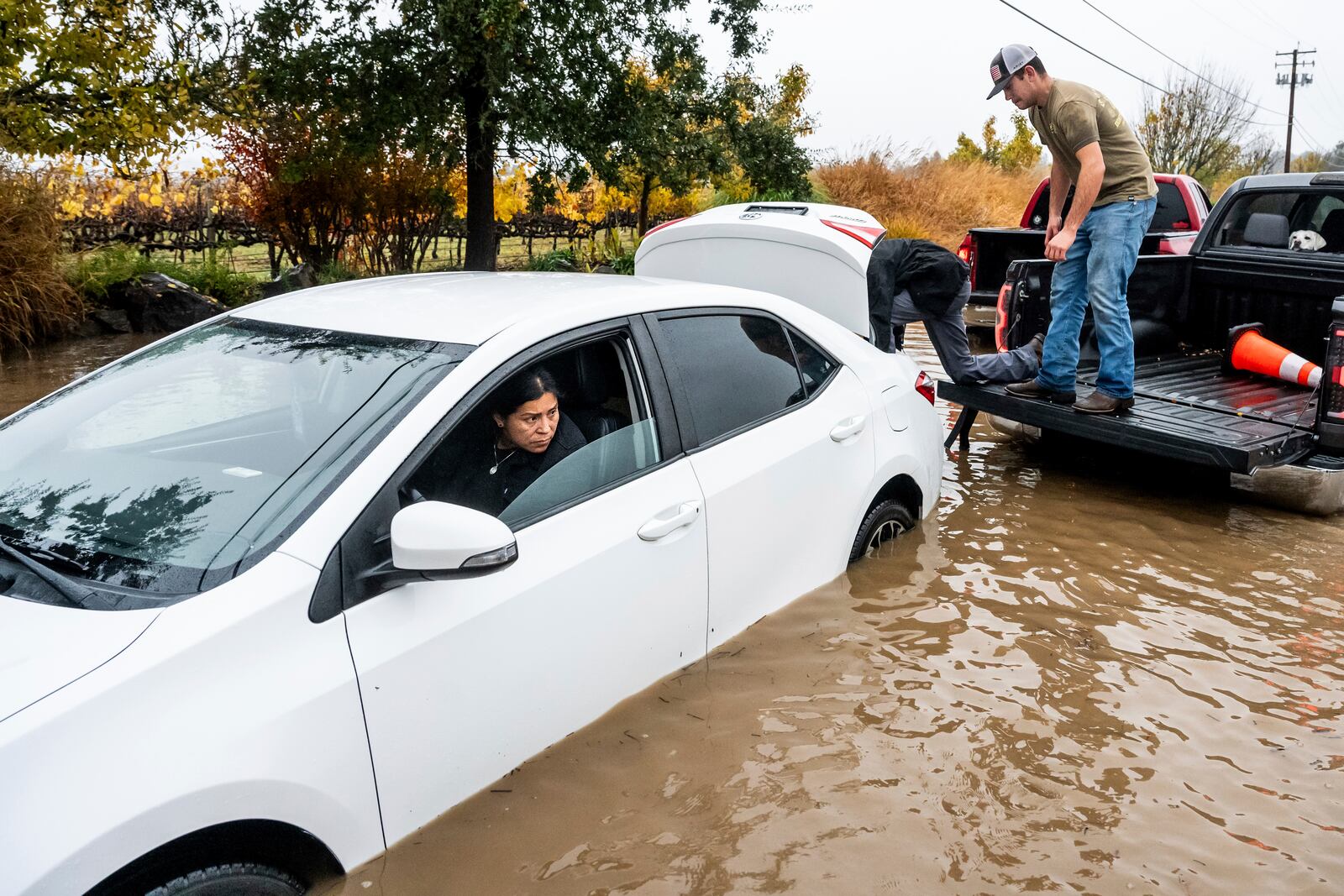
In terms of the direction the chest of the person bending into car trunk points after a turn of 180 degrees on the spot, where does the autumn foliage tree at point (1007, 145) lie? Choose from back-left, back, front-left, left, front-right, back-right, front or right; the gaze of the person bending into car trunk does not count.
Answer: left

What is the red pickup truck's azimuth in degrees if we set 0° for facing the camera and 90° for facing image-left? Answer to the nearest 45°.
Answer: approximately 225°

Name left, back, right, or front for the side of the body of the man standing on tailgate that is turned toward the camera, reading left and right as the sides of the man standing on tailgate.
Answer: left

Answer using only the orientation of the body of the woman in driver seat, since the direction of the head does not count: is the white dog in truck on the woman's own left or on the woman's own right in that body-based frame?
on the woman's own left

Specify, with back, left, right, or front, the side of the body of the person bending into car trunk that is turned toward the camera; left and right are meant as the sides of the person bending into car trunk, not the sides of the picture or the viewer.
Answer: left

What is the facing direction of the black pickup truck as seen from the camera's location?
facing away from the viewer and to the right of the viewer

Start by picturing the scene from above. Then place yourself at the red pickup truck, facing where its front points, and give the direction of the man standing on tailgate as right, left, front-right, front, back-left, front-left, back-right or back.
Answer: back-right

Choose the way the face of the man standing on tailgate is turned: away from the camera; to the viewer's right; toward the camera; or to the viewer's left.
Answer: to the viewer's left

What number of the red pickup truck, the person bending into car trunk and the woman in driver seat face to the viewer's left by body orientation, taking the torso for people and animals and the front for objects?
1

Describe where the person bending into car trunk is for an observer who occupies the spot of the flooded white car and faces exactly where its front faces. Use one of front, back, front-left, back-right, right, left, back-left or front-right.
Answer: back

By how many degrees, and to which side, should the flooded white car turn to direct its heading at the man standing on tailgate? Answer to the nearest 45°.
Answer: approximately 180°

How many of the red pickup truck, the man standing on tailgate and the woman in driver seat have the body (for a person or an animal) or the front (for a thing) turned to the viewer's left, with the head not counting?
1

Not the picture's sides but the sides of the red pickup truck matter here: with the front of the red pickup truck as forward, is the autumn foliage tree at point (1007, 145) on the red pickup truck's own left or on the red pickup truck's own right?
on the red pickup truck's own left
